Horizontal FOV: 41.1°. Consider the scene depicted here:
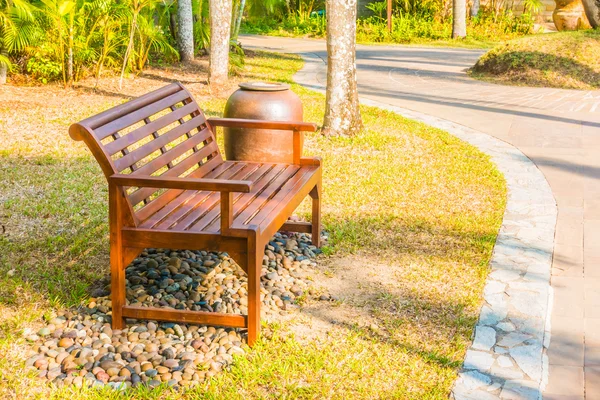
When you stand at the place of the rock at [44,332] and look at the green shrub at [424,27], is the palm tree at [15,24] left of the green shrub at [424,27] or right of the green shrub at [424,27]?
left

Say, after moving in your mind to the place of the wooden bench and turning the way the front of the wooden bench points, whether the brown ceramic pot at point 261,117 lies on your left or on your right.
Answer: on your left

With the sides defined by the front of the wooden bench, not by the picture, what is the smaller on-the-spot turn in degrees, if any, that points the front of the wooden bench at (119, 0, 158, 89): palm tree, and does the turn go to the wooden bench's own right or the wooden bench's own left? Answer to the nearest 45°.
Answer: approximately 135° to the wooden bench's own left

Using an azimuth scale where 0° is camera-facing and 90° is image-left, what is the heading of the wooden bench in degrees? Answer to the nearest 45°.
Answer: approximately 315°

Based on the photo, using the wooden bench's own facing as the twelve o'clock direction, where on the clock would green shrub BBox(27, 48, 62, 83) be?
The green shrub is roughly at 7 o'clock from the wooden bench.
